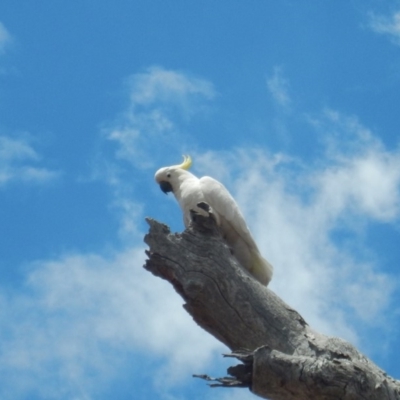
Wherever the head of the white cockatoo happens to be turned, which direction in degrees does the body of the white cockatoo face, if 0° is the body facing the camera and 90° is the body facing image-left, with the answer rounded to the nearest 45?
approximately 90°
